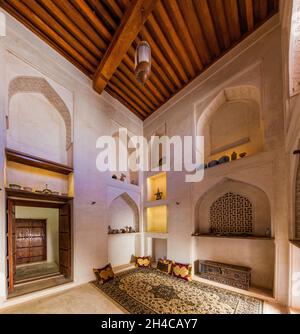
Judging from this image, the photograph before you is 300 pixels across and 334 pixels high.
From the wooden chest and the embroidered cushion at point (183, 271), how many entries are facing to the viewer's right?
0

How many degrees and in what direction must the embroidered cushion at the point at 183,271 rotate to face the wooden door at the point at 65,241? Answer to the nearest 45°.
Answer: approximately 45° to its right

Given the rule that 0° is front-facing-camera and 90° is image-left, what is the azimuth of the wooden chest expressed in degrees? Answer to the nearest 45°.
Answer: approximately 45°
